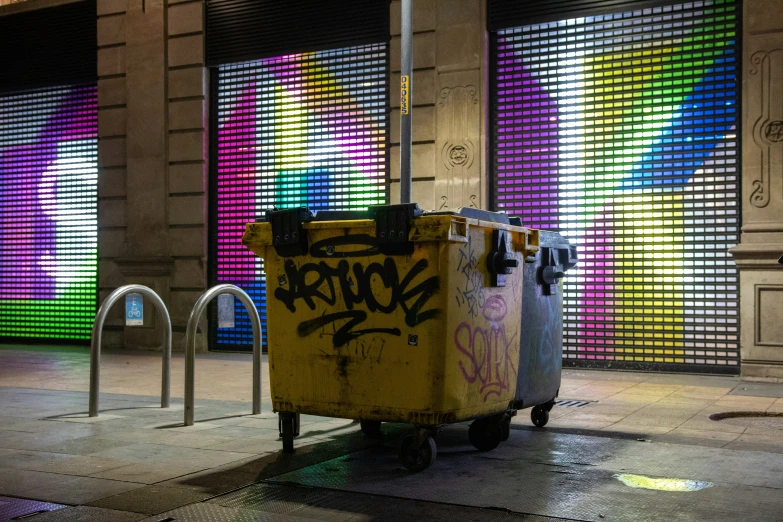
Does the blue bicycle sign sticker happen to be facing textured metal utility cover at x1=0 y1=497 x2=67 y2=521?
yes

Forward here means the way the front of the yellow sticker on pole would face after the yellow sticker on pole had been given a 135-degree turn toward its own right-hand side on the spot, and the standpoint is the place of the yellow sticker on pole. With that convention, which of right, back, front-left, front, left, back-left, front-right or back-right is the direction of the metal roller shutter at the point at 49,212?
front

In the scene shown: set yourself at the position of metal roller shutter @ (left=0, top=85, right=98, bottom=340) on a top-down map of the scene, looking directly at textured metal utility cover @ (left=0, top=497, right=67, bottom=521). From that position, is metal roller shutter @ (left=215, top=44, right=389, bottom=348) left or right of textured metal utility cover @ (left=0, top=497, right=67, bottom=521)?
left

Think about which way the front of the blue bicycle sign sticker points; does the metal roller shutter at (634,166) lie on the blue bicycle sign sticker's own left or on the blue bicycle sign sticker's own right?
on the blue bicycle sign sticker's own left

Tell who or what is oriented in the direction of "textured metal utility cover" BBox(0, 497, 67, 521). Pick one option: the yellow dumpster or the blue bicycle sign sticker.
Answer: the blue bicycle sign sticker

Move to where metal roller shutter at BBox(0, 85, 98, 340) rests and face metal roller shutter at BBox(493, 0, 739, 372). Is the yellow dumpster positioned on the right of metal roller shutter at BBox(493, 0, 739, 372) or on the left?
right

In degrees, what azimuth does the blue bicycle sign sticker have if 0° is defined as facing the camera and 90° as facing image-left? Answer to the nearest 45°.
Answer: approximately 0°

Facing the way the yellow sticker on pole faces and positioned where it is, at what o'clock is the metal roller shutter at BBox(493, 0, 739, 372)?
The metal roller shutter is roughly at 8 o'clock from the yellow sticker on pole.
